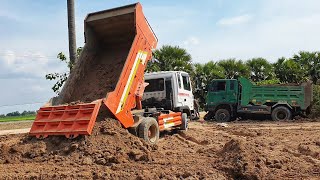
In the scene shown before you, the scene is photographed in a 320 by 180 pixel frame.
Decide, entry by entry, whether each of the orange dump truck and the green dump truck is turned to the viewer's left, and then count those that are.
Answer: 1

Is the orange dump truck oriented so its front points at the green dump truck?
yes

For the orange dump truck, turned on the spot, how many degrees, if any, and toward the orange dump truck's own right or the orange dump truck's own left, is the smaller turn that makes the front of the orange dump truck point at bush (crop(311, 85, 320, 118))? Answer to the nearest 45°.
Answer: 0° — it already faces it

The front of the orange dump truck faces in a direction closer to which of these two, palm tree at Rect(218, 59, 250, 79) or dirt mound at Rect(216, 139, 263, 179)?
the palm tree

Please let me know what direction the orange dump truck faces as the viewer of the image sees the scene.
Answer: facing away from the viewer and to the right of the viewer

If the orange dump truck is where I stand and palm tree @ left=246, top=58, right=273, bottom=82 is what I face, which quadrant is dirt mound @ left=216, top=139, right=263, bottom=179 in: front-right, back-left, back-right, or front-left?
back-right

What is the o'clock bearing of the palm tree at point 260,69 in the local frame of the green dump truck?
The palm tree is roughly at 3 o'clock from the green dump truck.

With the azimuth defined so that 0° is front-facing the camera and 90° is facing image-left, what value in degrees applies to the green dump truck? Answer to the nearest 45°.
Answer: approximately 90°
